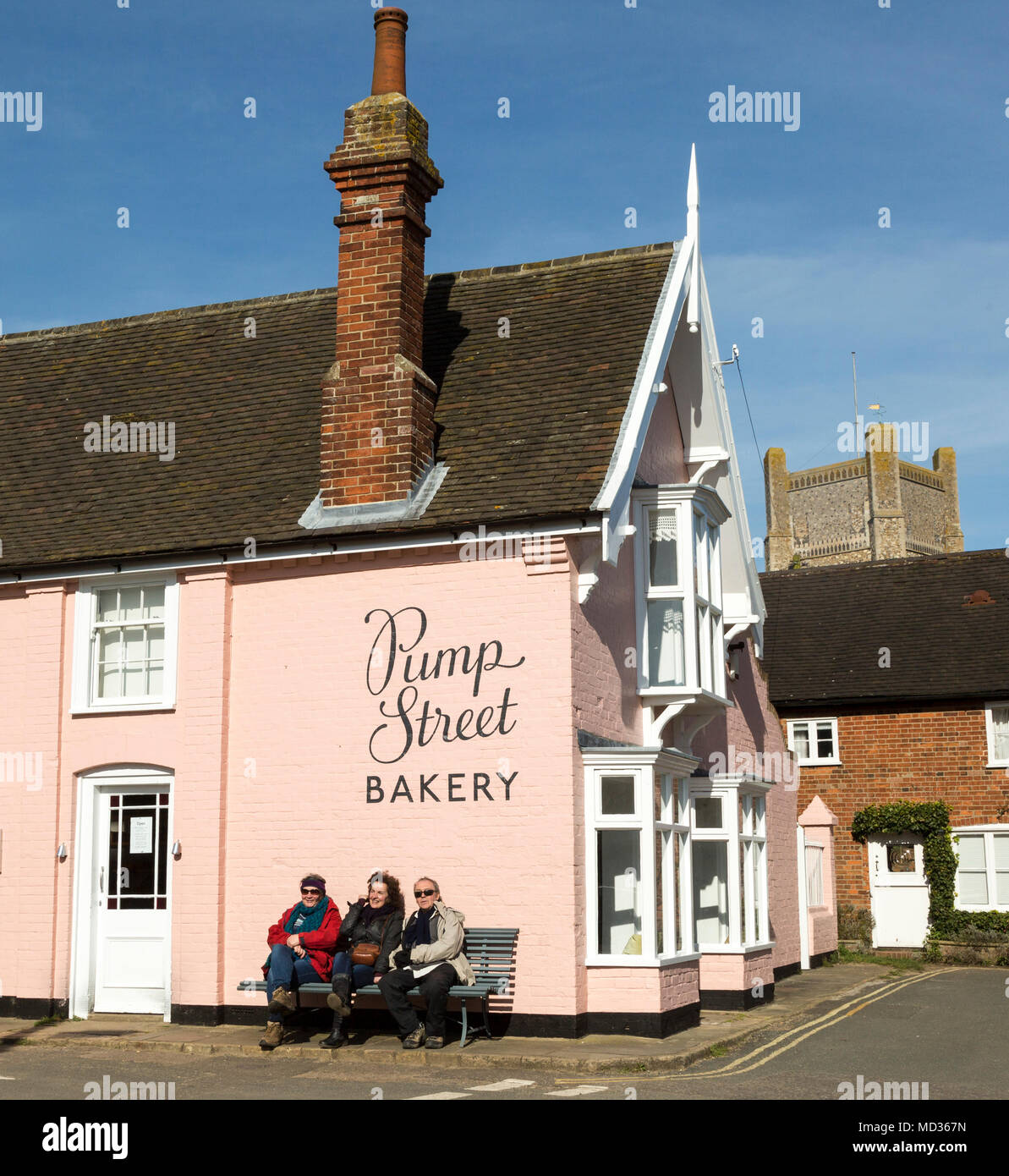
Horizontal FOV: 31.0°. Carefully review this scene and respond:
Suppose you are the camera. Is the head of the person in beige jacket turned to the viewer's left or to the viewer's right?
to the viewer's left

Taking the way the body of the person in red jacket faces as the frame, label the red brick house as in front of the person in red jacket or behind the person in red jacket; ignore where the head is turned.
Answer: behind

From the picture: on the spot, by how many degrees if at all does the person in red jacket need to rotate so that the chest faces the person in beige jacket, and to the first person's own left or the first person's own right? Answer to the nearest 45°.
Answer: approximately 90° to the first person's own left

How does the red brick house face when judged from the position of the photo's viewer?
facing the viewer

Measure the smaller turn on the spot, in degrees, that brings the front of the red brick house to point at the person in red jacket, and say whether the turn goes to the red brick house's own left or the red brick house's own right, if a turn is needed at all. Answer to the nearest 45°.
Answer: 0° — it already faces them

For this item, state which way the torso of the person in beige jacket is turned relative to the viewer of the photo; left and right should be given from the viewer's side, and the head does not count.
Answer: facing the viewer and to the left of the viewer

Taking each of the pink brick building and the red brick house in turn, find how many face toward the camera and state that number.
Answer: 2

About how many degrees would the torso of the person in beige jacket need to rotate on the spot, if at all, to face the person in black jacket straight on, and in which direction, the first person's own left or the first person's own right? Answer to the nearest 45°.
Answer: approximately 90° to the first person's own right

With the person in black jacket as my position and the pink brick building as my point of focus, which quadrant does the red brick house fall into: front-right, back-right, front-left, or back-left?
front-right

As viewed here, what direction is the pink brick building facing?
toward the camera
